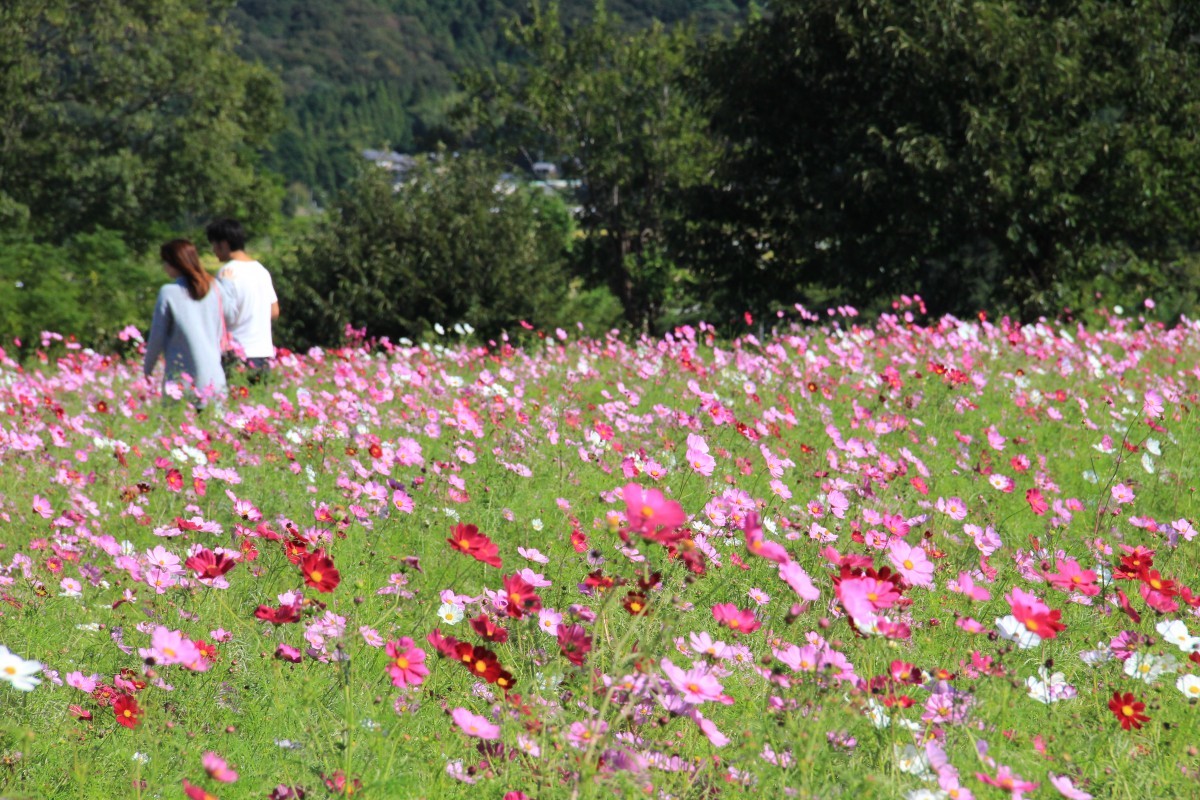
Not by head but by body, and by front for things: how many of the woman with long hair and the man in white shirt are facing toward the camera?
0

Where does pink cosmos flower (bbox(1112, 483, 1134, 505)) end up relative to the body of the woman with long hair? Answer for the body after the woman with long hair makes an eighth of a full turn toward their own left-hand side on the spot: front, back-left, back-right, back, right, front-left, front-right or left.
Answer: back-left

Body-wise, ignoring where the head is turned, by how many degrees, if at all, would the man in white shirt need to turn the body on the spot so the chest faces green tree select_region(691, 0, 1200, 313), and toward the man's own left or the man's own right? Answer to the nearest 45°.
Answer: approximately 90° to the man's own right

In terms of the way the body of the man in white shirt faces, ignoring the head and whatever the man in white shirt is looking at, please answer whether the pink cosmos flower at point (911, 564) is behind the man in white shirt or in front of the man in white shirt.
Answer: behind

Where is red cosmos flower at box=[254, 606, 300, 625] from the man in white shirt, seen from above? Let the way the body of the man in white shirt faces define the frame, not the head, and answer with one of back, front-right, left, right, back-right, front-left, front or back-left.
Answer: back-left

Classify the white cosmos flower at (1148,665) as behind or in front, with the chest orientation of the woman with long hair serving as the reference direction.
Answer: behind

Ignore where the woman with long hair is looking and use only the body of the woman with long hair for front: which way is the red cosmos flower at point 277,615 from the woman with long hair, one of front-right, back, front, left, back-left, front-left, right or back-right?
back-left

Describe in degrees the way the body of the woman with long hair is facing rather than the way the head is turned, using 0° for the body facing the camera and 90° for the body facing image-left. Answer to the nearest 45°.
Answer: approximately 135°

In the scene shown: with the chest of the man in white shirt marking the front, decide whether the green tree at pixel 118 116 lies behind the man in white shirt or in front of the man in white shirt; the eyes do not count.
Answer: in front

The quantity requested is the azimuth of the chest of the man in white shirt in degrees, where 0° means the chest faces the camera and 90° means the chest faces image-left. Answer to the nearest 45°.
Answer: approximately 135°

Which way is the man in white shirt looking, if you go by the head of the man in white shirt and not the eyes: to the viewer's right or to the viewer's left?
to the viewer's left
